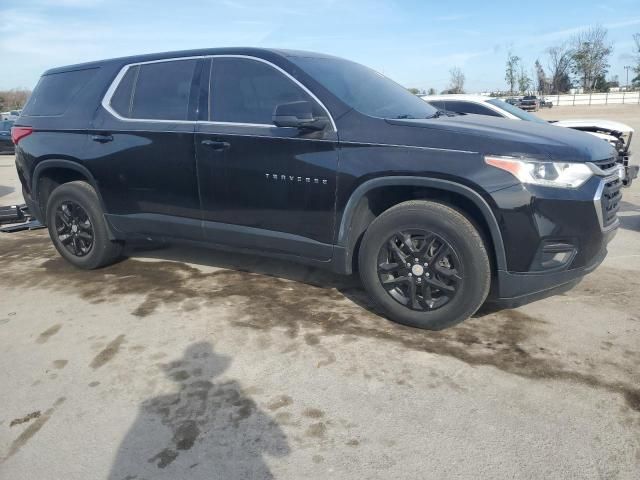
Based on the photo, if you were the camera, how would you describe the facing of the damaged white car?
facing the viewer and to the right of the viewer

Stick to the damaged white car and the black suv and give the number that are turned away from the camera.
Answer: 0

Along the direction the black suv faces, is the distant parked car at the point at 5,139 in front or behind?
behind

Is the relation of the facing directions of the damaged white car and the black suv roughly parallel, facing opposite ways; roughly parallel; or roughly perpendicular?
roughly parallel

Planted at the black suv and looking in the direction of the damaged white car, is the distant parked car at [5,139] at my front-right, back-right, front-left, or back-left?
front-left

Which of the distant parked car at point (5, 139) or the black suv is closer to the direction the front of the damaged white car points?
the black suv
